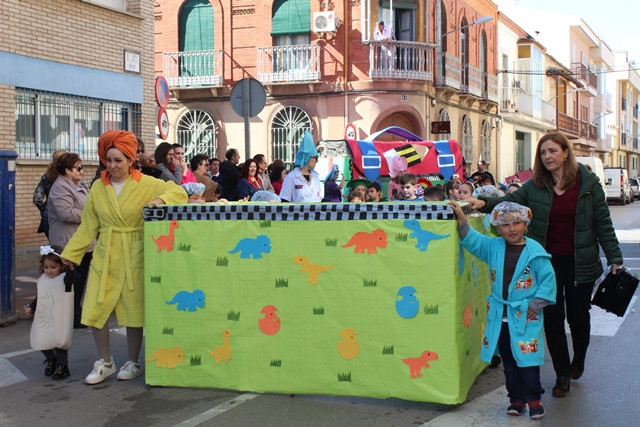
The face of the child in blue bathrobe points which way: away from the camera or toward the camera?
toward the camera

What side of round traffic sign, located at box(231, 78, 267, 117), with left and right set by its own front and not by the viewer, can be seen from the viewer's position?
back

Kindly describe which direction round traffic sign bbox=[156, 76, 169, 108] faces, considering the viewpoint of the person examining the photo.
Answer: facing the viewer and to the right of the viewer

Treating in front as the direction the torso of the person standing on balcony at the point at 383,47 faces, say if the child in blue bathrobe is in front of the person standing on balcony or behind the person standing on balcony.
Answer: in front

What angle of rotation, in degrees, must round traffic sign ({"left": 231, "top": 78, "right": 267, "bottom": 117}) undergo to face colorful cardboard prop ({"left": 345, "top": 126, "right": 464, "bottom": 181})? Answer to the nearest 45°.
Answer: approximately 45° to its right

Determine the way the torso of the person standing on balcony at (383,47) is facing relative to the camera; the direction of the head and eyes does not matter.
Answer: toward the camera

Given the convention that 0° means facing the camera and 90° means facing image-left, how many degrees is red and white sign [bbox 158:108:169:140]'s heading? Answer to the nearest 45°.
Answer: approximately 315°

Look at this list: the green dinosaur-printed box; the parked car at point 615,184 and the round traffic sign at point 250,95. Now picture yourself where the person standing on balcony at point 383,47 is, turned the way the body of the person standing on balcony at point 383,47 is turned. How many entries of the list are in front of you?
2

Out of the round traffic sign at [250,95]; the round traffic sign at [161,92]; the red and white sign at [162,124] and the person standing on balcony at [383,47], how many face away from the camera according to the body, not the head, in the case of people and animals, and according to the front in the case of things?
1

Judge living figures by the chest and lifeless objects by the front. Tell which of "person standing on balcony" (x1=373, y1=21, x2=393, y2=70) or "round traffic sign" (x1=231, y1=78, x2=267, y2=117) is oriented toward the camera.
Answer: the person standing on balcony

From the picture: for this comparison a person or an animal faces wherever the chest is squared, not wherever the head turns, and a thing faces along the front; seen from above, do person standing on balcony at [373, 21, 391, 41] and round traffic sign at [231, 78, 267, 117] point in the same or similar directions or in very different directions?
very different directions

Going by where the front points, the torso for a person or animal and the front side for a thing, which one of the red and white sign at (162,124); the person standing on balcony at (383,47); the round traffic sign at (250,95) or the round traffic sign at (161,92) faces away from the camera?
the round traffic sign at (250,95)

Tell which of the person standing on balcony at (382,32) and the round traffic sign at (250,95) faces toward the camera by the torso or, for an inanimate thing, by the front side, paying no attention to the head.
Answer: the person standing on balcony

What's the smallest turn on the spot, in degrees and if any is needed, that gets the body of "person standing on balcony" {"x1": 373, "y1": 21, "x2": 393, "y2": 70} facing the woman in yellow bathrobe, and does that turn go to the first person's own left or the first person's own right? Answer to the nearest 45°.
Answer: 0° — they already face them

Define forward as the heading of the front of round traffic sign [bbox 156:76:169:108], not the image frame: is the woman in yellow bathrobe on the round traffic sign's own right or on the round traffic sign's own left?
on the round traffic sign's own right

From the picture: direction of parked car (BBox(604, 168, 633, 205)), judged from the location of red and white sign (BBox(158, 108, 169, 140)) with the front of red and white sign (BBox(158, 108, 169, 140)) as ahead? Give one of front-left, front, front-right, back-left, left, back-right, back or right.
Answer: left

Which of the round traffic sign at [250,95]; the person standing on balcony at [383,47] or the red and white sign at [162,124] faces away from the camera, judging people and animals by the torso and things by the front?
the round traffic sign
